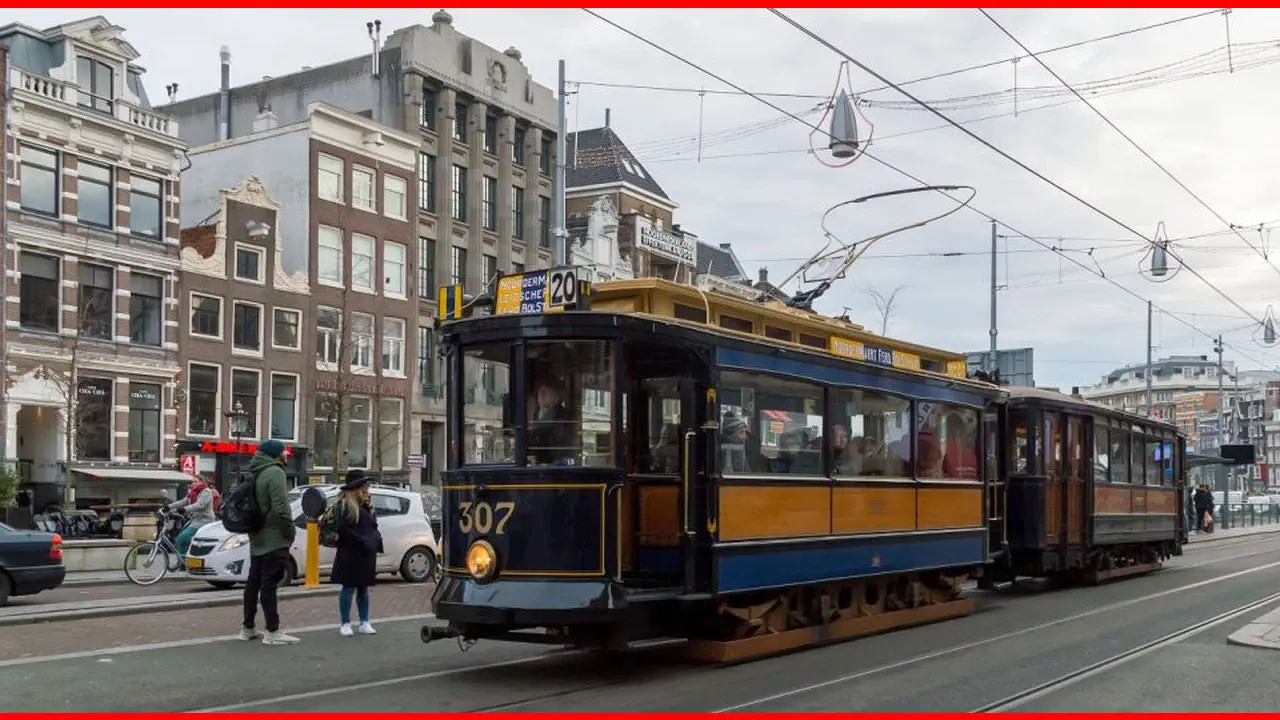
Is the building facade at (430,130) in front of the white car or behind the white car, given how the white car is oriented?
behind

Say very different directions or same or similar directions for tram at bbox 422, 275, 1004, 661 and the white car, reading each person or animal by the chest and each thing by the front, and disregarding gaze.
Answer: same or similar directions

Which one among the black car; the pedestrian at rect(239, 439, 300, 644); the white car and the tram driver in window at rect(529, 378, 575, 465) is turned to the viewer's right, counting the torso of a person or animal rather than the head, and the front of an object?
the pedestrian

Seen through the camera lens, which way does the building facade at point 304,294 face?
facing the viewer and to the right of the viewer

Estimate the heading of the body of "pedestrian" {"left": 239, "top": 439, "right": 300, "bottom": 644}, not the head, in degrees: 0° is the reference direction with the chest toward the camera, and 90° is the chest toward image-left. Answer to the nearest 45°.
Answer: approximately 270°

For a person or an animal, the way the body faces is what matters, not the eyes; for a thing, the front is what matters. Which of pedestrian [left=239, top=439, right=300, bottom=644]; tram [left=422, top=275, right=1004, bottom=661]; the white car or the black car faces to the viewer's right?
the pedestrian

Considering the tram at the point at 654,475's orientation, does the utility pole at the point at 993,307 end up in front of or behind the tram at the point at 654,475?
behind

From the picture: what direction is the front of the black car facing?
to the viewer's left

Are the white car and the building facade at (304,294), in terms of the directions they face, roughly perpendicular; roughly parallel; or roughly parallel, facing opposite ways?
roughly perpendicular
